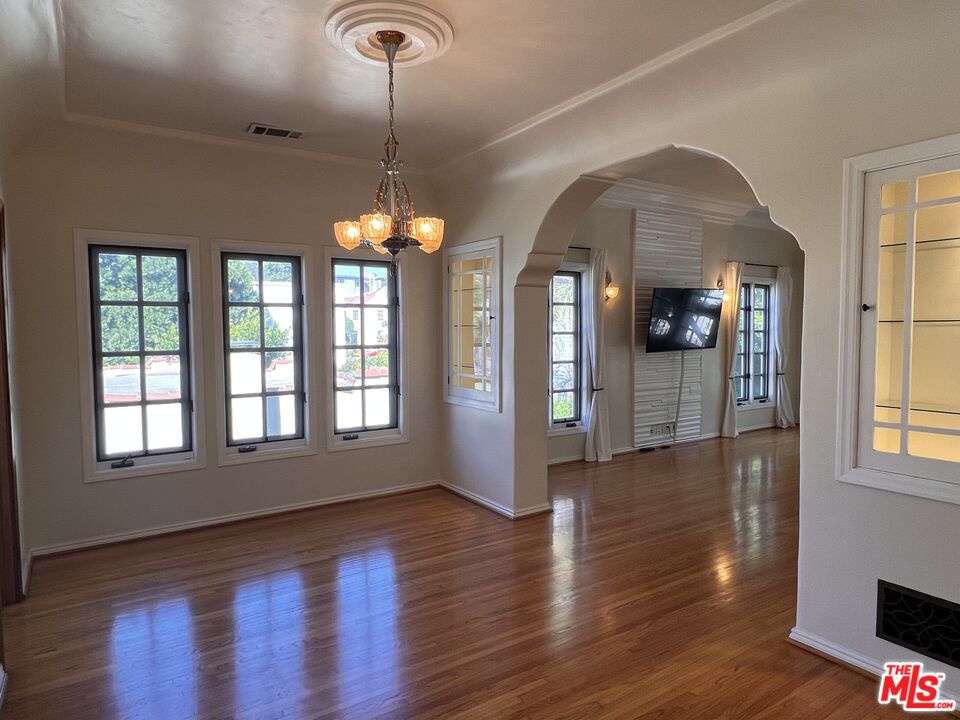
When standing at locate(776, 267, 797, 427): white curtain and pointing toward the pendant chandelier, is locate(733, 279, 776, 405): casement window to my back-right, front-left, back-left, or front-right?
front-right

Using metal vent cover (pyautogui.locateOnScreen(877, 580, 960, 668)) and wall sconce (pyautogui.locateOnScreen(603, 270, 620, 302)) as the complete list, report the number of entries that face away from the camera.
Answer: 0

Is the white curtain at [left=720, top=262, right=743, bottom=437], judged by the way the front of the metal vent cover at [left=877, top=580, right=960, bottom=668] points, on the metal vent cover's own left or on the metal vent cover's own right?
on the metal vent cover's own right

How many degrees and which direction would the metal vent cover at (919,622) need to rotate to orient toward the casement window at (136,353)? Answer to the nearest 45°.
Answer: approximately 45° to its right

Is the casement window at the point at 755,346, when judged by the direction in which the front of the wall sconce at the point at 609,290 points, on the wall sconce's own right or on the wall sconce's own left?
on the wall sconce's own left

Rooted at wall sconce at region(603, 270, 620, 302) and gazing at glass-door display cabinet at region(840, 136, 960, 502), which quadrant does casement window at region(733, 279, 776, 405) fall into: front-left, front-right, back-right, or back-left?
back-left

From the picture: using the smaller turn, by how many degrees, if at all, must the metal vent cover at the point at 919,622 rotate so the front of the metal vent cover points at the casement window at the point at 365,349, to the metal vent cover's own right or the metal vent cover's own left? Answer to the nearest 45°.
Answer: approximately 45° to the metal vent cover's own right

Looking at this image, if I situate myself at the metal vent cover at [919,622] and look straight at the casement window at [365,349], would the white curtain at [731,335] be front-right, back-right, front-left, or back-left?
front-right

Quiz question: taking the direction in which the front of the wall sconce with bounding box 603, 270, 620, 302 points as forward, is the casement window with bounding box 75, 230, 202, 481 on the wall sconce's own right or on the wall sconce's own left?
on the wall sconce's own right

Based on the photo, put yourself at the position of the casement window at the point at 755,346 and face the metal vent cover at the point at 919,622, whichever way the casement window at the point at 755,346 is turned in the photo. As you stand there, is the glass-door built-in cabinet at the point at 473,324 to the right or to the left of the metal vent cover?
right

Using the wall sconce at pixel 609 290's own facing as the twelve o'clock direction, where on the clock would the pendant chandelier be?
The pendant chandelier is roughly at 2 o'clock from the wall sconce.

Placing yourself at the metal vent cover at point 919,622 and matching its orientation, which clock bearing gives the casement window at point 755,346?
The casement window is roughly at 4 o'clock from the metal vent cover.

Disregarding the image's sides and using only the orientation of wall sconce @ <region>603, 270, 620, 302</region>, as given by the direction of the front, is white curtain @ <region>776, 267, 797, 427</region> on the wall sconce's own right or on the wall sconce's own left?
on the wall sconce's own left

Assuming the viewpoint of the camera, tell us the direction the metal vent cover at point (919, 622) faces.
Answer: facing the viewer and to the left of the viewer

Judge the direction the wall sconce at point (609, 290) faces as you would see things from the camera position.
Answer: facing the viewer and to the right of the viewer

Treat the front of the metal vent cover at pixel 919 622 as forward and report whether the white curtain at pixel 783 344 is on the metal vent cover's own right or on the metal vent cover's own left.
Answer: on the metal vent cover's own right

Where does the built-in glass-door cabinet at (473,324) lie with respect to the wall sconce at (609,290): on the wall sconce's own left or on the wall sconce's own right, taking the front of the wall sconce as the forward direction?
on the wall sconce's own right

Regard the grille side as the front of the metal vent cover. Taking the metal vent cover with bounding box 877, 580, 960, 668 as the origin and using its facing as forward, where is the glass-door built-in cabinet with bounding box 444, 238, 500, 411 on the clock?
The glass-door built-in cabinet is roughly at 2 o'clock from the metal vent cover.
